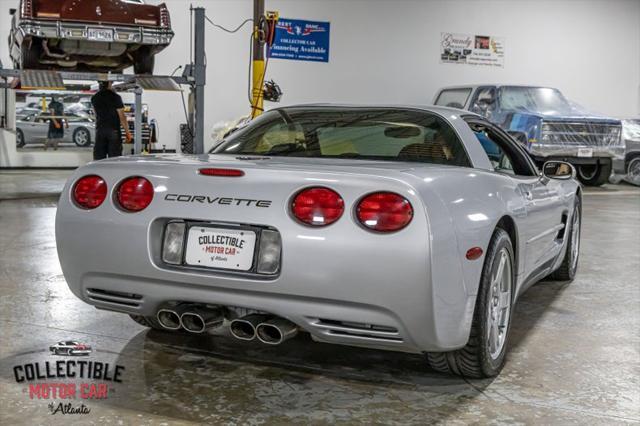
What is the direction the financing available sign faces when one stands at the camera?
facing the viewer

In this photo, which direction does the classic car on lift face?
away from the camera

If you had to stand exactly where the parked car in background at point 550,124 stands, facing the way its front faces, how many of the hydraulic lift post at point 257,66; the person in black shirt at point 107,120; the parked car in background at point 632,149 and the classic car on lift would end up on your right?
3

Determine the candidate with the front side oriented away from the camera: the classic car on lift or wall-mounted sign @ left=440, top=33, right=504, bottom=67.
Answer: the classic car on lift

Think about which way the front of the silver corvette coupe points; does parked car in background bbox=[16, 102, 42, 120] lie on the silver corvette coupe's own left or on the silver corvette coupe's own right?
on the silver corvette coupe's own left

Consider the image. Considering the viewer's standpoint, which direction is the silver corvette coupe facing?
facing away from the viewer and to the right of the viewer

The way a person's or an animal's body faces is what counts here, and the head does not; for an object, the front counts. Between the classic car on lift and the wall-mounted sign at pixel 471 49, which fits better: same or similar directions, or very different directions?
very different directions

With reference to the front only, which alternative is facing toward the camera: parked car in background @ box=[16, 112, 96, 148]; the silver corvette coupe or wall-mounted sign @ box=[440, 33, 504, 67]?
the wall-mounted sign

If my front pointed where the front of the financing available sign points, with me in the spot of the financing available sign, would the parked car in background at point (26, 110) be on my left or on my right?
on my right

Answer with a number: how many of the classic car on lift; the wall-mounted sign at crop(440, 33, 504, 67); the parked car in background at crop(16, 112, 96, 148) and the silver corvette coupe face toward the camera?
1

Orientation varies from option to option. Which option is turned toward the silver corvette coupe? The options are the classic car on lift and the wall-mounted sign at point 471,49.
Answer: the wall-mounted sign

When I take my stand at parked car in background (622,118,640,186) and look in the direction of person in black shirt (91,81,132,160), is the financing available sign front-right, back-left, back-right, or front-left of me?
front-right

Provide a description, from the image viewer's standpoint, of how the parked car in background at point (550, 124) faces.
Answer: facing the viewer and to the right of the viewer
